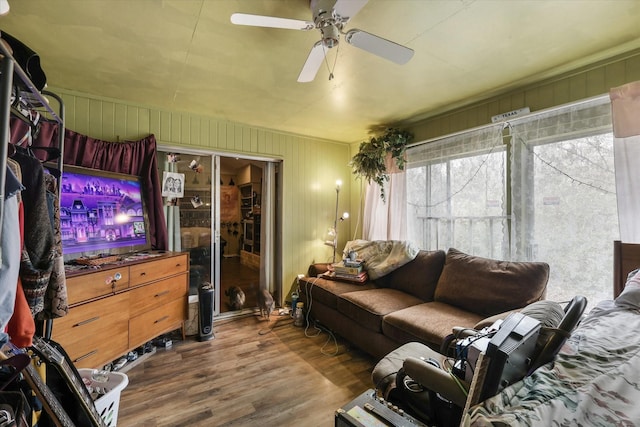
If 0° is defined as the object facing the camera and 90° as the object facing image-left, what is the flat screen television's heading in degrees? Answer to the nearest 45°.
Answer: approximately 315°

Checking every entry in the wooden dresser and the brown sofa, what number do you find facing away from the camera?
0

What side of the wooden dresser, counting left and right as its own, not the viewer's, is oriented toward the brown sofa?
front

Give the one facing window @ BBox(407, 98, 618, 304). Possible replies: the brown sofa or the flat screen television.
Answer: the flat screen television

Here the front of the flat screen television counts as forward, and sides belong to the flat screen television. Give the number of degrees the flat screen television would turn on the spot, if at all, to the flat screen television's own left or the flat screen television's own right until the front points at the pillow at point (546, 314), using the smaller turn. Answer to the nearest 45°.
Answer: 0° — it already faces it

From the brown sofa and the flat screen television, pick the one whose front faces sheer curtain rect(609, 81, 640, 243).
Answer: the flat screen television

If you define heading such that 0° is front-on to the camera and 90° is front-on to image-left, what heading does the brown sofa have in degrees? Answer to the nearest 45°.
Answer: approximately 45°

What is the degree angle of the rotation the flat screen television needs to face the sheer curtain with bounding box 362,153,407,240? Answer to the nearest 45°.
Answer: approximately 45° to its left

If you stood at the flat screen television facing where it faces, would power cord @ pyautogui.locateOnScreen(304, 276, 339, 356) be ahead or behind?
ahead

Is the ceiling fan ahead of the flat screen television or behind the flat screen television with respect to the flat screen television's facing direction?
ahead

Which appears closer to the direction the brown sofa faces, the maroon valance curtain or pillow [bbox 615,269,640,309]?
the maroon valance curtain

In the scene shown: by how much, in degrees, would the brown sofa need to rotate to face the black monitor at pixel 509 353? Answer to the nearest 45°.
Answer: approximately 45° to its left

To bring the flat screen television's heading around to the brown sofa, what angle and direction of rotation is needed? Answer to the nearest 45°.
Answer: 0° — it already faces it

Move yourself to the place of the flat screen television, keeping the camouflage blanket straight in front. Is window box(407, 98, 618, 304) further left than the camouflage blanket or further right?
left

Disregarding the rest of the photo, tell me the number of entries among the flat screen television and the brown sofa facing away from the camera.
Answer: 0

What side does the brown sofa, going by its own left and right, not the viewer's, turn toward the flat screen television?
front
